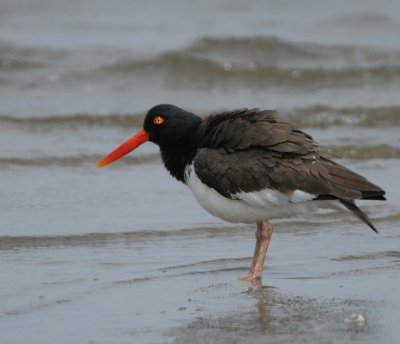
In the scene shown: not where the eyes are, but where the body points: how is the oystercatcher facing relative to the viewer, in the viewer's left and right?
facing to the left of the viewer
